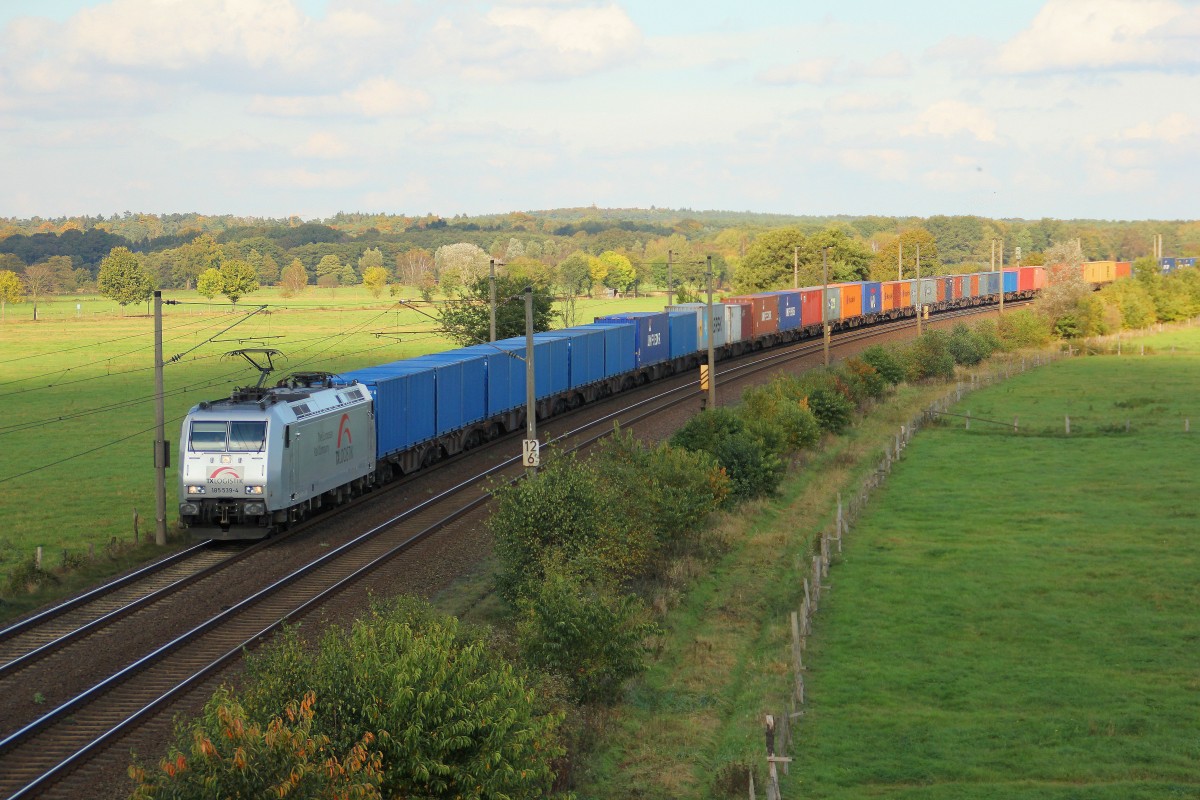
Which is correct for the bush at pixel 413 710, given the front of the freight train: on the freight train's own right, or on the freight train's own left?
on the freight train's own left

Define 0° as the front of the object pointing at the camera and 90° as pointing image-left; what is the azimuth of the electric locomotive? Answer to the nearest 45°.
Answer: approximately 45°

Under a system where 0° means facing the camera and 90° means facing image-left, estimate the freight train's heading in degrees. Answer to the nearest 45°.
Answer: approximately 45°

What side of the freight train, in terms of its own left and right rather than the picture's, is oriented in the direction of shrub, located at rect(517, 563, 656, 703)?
left
